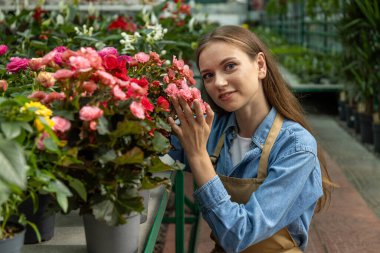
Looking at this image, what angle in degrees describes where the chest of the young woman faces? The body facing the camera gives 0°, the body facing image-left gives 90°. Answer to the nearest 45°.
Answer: approximately 45°

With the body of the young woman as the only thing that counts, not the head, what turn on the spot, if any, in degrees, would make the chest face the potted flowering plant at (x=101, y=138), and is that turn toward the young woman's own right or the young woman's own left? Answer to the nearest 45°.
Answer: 0° — they already face it

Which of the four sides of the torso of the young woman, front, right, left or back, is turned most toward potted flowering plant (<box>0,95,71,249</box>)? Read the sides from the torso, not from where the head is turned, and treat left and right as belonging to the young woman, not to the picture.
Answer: front

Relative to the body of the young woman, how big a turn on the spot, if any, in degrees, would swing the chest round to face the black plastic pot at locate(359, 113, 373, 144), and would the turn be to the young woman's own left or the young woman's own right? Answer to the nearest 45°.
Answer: approximately 135° to the young woman's own right

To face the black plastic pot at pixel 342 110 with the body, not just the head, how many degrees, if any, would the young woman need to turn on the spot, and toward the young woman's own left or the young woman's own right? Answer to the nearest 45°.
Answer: approximately 135° to the young woman's own right

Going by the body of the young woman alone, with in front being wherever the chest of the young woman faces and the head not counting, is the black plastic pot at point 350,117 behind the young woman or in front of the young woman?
behind

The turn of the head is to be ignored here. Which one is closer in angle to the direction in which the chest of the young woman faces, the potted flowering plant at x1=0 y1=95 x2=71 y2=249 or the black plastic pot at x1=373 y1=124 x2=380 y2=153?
the potted flowering plant

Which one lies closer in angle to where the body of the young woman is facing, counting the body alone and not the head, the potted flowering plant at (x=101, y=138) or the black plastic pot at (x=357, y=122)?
the potted flowering plant

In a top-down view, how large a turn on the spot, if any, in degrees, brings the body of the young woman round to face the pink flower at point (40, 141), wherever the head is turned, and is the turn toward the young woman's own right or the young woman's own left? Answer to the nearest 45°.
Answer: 0° — they already face it

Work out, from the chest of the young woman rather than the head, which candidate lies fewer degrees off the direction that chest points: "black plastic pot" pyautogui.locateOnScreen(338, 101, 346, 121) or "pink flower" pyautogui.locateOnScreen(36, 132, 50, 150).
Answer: the pink flower

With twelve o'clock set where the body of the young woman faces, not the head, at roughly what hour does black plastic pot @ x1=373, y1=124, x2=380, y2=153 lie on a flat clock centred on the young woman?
The black plastic pot is roughly at 5 o'clock from the young woman.
